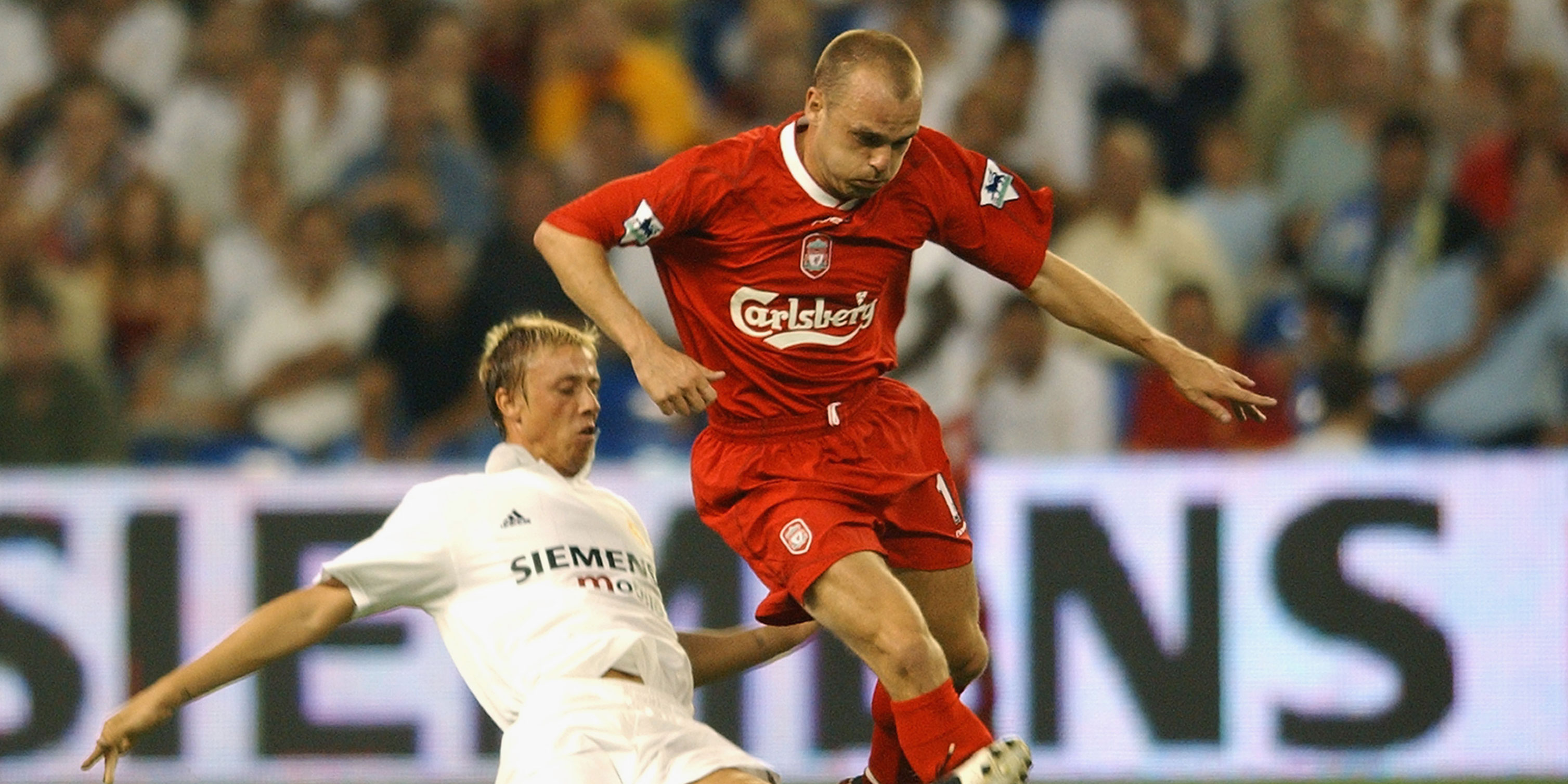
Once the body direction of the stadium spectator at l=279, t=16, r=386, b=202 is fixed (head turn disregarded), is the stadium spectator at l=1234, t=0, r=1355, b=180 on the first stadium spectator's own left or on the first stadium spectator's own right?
on the first stadium spectator's own left

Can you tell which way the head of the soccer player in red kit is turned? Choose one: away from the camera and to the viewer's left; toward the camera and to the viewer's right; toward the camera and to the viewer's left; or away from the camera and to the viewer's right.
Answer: toward the camera and to the viewer's right

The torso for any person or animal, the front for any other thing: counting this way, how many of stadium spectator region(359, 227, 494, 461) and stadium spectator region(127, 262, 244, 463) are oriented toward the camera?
2

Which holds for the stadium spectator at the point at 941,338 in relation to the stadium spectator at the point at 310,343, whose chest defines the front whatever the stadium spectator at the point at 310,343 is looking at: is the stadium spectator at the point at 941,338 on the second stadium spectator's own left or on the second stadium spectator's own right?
on the second stadium spectator's own left

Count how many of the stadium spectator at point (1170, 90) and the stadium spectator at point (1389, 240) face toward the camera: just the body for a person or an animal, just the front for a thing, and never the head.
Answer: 2

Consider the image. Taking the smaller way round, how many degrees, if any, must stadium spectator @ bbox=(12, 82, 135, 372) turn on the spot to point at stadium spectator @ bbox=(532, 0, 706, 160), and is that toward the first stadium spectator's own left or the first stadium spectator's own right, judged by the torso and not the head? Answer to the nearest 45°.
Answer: approximately 45° to the first stadium spectator's own left

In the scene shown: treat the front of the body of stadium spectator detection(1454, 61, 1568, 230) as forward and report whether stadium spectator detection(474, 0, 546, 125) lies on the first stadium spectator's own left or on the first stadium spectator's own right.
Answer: on the first stadium spectator's own right

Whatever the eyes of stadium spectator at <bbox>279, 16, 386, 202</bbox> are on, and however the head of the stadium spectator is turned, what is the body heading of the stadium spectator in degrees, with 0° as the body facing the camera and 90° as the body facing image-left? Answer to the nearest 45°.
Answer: approximately 0°

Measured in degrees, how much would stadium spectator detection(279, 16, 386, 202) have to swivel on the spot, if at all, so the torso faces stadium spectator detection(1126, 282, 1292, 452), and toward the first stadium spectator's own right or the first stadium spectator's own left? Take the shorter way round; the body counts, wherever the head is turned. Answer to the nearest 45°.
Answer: approximately 45° to the first stadium spectator's own left

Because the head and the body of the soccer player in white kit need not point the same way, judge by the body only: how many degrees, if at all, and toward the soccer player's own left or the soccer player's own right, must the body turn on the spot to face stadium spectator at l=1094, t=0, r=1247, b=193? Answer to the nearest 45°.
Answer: approximately 90° to the soccer player's own left

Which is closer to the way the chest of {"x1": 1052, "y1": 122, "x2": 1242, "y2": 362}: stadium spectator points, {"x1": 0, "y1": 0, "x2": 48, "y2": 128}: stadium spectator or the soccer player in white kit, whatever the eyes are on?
the soccer player in white kit

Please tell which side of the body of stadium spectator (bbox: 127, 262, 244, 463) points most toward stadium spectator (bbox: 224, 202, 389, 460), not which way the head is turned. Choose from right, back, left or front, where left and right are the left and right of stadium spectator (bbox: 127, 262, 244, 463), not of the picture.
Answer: left
